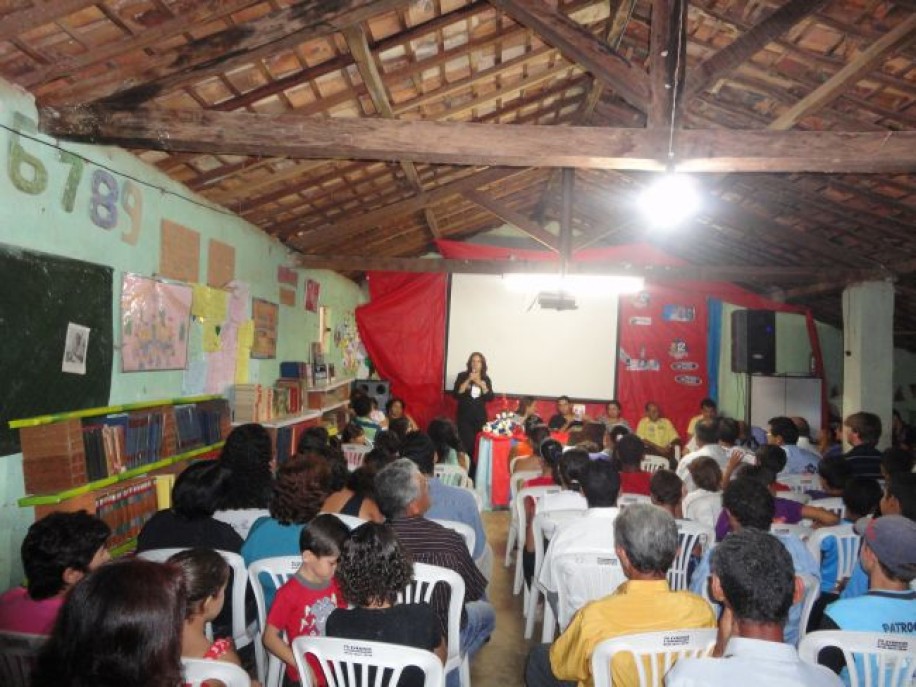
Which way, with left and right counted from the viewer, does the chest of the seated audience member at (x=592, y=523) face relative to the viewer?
facing away from the viewer

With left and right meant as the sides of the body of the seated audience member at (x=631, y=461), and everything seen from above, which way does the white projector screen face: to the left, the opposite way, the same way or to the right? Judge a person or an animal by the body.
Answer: the opposite way

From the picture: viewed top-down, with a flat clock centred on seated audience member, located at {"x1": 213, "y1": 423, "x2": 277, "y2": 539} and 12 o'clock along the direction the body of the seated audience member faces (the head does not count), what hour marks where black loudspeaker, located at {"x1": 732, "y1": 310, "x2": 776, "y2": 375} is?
The black loudspeaker is roughly at 2 o'clock from the seated audience member.

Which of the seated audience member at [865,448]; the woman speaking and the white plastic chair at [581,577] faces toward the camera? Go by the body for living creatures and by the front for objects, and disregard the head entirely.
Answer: the woman speaking

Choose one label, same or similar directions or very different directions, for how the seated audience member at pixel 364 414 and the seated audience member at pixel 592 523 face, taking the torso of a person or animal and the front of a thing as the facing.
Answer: same or similar directions

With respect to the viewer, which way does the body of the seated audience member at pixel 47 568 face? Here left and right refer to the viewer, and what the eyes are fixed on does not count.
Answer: facing away from the viewer and to the right of the viewer

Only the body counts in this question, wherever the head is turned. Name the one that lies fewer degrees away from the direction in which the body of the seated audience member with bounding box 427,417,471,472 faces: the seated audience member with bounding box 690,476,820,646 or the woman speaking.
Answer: the woman speaking

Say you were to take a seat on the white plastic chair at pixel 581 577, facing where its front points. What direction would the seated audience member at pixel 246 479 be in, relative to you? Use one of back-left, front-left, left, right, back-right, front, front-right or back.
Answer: left

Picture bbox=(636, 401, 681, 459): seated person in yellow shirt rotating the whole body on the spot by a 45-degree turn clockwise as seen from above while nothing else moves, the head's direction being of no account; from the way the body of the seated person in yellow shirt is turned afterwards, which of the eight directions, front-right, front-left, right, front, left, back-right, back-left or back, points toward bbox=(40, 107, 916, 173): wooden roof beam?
front-left

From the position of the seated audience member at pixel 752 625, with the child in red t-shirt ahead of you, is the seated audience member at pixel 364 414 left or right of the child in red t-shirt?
right

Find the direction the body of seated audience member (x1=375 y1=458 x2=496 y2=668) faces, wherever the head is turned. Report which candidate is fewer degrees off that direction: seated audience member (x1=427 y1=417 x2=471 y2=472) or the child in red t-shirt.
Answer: the seated audience member

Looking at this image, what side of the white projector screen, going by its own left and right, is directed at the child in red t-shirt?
front

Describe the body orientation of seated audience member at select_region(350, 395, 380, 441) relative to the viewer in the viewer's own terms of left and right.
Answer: facing away from the viewer and to the right of the viewer

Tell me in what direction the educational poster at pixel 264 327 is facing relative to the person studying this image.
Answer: facing the viewer and to the right of the viewer

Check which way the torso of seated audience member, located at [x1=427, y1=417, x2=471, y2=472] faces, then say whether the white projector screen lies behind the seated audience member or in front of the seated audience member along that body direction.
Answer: in front

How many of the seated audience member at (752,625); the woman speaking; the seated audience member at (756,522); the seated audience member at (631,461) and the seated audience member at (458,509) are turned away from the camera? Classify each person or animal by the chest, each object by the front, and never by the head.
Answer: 4

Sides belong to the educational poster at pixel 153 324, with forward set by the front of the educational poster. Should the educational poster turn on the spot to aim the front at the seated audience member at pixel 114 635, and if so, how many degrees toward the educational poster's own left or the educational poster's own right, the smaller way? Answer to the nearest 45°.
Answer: approximately 45° to the educational poster's own right

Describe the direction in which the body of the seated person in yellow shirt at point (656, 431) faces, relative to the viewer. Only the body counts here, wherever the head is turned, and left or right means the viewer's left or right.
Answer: facing the viewer

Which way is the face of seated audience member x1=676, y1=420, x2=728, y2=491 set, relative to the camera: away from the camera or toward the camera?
away from the camera

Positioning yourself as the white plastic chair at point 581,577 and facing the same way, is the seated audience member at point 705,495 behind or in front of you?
in front
